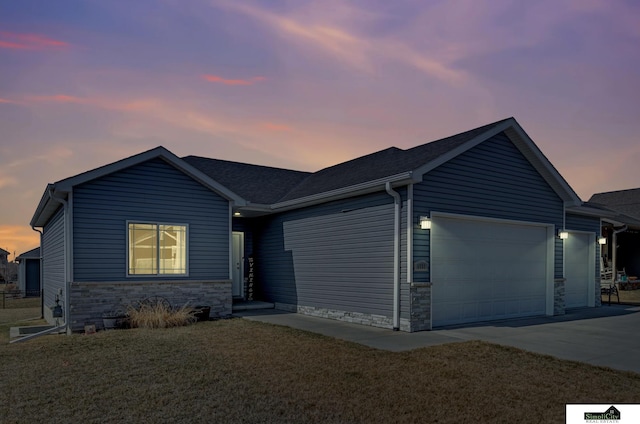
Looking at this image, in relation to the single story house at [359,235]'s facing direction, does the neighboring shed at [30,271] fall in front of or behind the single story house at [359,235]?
behind

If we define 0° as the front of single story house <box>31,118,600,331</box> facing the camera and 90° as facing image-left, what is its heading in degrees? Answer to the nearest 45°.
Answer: approximately 315°

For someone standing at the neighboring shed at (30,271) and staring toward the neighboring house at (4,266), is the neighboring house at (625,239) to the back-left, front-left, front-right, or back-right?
back-right

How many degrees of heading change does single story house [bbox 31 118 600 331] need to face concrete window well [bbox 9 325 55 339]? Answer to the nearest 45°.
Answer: approximately 135° to its right
